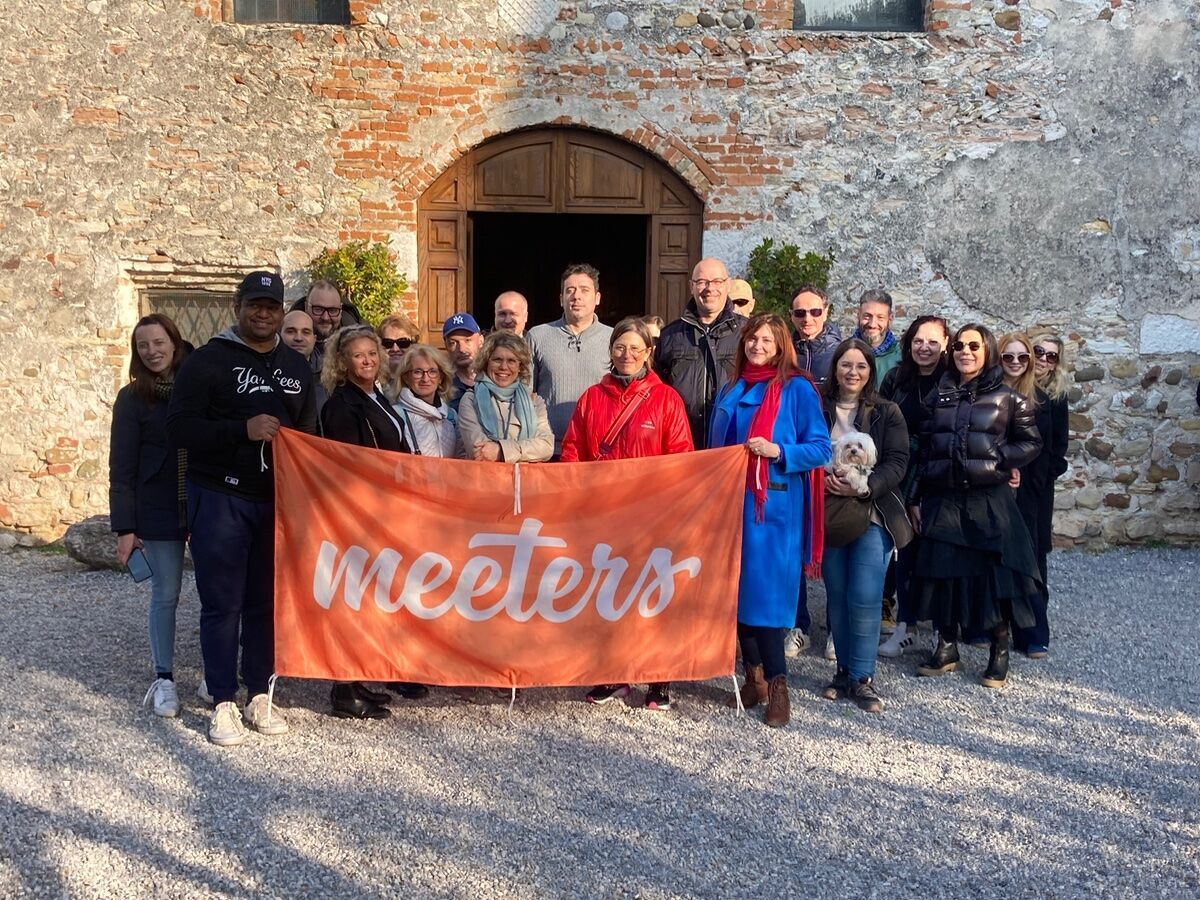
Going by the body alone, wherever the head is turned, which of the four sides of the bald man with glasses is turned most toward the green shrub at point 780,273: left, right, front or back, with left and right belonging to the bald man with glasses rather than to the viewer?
back

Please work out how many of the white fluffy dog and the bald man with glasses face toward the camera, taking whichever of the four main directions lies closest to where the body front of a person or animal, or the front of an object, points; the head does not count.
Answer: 2

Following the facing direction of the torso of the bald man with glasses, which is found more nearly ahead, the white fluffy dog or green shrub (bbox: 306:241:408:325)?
the white fluffy dog

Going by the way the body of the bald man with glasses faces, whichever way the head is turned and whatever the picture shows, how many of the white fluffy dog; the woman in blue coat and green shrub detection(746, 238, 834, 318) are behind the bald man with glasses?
1

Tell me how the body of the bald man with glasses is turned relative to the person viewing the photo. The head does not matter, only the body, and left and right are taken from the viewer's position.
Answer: facing the viewer

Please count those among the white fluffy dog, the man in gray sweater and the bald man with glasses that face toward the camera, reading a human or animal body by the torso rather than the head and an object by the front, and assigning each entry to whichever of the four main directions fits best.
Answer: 3

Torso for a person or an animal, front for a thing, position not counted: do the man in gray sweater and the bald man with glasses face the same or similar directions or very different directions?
same or similar directions

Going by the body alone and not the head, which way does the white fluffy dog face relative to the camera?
toward the camera

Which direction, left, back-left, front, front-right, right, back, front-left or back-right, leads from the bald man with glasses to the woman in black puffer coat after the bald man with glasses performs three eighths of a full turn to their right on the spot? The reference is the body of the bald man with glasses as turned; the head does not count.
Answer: back-right

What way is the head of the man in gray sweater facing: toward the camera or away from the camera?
toward the camera

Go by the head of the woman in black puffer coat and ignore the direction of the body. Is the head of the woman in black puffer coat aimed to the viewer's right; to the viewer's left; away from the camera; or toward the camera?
toward the camera

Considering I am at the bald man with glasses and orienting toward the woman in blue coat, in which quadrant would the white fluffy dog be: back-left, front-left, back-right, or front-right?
front-left

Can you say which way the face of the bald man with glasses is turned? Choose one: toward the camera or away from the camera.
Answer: toward the camera

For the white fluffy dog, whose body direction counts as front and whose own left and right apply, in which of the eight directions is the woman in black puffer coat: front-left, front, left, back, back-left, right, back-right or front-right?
back-left

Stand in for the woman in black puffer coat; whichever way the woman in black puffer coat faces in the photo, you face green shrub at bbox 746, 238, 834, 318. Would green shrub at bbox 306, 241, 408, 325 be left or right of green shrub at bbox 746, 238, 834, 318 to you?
left

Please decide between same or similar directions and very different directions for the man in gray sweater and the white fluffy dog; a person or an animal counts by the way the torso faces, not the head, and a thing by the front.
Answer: same or similar directions
